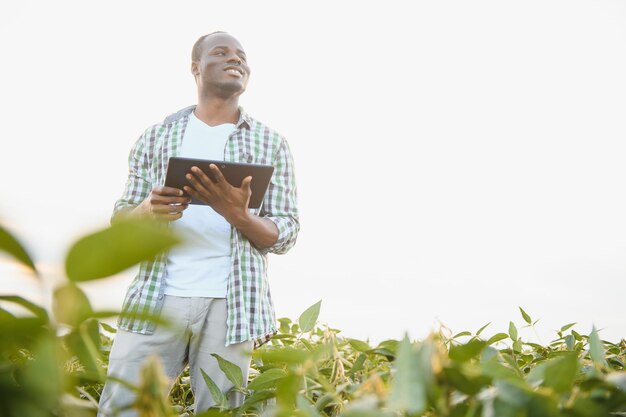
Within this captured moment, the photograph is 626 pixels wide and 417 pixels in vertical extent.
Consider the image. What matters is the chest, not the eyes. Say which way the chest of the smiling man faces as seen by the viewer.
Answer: toward the camera

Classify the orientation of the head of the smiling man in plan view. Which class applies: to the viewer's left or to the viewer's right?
to the viewer's right
